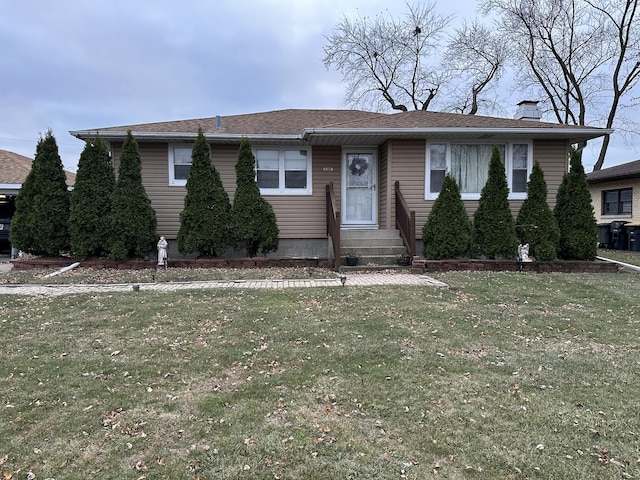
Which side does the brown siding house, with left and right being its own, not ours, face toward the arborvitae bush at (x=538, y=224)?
left

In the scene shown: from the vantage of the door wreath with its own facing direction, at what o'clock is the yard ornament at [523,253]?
The yard ornament is roughly at 10 o'clock from the door wreath.

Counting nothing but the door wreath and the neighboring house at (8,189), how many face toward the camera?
2

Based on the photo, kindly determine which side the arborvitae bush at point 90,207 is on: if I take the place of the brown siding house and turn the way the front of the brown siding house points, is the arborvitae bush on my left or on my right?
on my right

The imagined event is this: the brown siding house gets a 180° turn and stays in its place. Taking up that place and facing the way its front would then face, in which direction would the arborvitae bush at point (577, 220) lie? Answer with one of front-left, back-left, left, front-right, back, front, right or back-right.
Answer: right

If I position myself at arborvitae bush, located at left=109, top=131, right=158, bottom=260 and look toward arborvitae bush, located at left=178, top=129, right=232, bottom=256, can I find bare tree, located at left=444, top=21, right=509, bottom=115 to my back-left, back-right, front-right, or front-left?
front-left

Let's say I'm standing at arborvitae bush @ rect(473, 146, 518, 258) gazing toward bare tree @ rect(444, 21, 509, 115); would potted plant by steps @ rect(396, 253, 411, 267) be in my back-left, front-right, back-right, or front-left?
back-left

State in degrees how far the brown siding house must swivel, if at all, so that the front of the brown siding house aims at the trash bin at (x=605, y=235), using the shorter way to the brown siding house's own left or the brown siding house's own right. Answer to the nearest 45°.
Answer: approximately 135° to the brown siding house's own left

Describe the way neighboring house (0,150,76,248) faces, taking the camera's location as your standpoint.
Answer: facing the viewer

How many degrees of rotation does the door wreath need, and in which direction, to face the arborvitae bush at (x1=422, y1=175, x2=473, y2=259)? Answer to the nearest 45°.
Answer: approximately 45° to its left

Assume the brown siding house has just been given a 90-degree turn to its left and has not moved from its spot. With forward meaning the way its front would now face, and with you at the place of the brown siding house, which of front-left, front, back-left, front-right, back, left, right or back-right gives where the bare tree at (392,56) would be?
left

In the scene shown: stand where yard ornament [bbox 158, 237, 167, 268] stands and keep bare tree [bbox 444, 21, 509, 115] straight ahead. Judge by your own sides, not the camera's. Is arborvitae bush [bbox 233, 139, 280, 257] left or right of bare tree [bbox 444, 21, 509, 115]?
right

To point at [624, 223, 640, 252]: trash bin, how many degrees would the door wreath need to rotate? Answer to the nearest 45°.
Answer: approximately 135° to its left

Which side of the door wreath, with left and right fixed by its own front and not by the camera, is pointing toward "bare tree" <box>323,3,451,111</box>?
back

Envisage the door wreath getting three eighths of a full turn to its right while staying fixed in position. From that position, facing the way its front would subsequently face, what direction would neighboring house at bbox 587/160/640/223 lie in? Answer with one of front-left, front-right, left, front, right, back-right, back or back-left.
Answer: right

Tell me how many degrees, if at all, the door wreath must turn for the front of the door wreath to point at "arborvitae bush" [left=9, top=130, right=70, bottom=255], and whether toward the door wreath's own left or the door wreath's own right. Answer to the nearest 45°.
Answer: approximately 90° to the door wreath's own right

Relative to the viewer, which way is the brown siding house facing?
toward the camera
